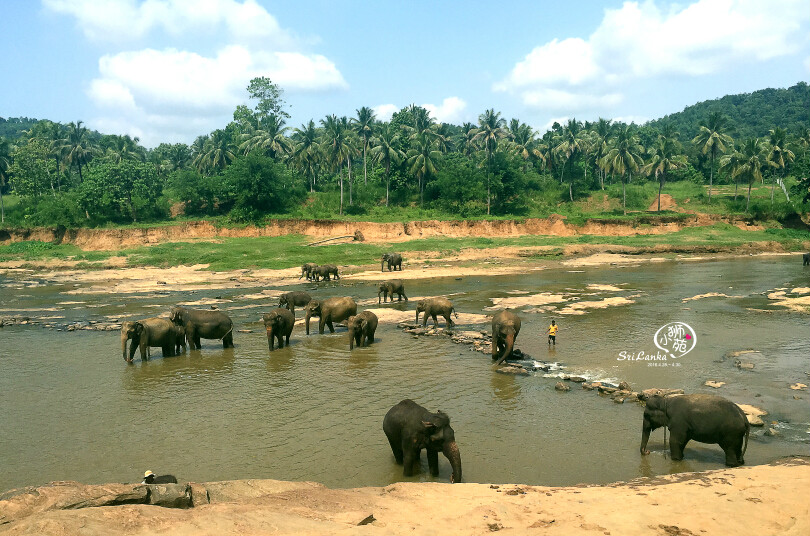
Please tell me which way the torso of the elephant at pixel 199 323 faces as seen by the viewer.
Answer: to the viewer's left

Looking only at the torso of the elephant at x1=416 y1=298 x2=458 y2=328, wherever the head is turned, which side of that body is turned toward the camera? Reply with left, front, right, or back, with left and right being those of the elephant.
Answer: left

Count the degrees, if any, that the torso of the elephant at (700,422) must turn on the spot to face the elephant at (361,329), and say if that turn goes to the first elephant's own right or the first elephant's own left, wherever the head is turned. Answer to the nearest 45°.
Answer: approximately 45° to the first elephant's own right

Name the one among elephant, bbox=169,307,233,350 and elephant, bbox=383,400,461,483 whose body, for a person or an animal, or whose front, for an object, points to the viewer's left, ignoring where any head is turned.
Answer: elephant, bbox=169,307,233,350

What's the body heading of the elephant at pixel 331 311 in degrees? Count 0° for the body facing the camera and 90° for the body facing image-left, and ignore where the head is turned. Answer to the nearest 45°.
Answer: approximately 90°

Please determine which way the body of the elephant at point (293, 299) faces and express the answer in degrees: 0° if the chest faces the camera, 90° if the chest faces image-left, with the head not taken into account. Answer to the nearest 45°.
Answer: approximately 90°

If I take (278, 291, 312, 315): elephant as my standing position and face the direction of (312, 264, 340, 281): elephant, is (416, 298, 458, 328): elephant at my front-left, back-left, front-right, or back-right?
back-right

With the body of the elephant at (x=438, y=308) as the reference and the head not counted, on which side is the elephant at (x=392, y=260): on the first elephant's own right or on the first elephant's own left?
on the first elephant's own right

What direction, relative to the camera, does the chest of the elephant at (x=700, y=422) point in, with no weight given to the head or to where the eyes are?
to the viewer's left

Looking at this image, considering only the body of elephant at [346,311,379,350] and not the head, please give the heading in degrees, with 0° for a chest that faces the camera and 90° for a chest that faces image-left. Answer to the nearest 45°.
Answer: approximately 45°

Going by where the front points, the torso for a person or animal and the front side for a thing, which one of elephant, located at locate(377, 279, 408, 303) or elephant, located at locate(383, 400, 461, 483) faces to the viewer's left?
elephant, located at locate(377, 279, 408, 303)

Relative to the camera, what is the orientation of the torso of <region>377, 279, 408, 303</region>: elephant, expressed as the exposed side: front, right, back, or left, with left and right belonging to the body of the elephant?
left

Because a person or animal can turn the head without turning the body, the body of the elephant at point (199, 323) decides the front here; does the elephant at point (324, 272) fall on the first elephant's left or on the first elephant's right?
on the first elephant's right
